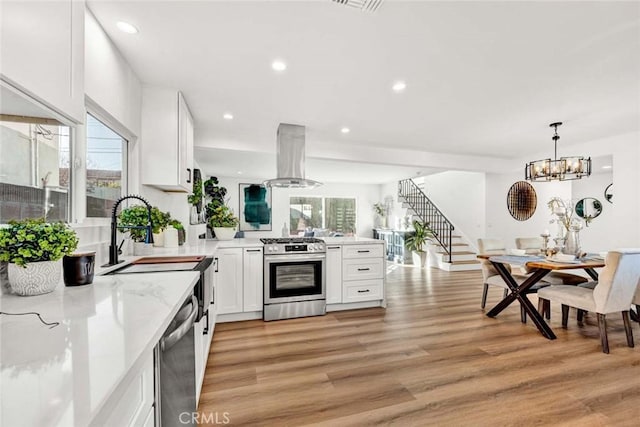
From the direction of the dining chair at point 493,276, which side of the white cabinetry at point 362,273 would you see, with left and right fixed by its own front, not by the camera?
left

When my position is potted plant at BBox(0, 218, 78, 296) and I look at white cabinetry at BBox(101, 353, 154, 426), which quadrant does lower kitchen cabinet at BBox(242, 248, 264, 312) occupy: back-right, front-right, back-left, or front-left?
back-left

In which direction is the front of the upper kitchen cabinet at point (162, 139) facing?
to the viewer's right

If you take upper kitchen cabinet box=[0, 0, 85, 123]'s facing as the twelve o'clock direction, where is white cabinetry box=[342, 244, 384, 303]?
The white cabinetry is roughly at 10 o'clock from the upper kitchen cabinet.

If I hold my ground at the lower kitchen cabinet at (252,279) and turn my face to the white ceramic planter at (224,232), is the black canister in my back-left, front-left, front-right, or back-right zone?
back-left

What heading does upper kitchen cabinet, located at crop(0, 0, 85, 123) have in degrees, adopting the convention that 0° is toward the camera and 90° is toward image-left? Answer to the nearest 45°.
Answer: approximately 315°

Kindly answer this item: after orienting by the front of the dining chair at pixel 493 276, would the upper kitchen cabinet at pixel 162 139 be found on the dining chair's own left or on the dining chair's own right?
on the dining chair's own right

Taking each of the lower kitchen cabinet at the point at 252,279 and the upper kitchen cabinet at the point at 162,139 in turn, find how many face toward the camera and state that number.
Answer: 1

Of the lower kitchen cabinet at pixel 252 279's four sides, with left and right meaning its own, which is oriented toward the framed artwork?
back

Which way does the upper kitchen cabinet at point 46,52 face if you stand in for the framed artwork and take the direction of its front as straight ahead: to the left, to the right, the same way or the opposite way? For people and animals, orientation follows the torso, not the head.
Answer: to the left

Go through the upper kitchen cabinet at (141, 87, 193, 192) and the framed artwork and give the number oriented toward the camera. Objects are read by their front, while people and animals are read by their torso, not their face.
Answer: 1
